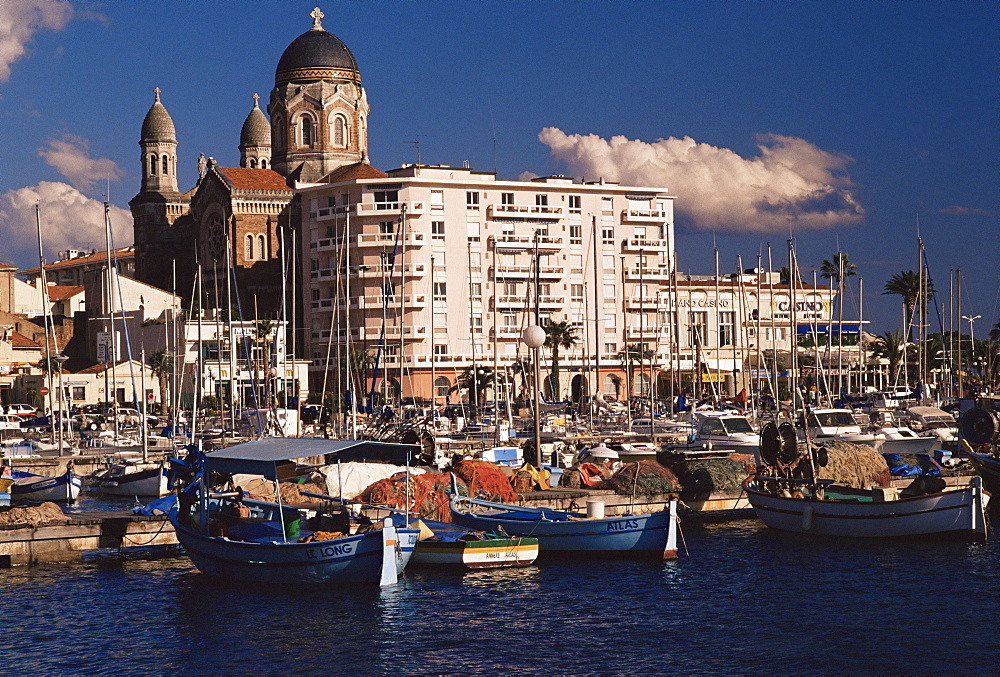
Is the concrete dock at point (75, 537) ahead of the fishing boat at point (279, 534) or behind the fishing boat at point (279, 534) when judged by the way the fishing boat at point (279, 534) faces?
behind

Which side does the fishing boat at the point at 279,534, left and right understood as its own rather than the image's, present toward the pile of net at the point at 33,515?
back

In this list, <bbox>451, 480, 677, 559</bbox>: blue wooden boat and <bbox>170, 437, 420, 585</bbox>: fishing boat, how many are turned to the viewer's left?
0

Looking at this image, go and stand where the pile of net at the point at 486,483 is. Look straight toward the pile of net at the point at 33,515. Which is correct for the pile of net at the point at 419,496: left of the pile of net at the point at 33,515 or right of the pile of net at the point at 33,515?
left

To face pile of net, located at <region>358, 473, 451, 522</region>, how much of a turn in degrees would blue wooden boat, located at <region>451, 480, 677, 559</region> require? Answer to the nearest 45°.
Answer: approximately 135° to its left

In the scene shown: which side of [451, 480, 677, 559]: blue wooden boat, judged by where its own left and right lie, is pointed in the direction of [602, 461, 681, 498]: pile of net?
left

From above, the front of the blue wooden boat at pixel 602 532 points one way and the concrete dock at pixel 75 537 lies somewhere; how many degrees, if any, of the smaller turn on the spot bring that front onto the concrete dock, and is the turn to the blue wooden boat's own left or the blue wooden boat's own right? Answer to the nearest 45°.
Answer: approximately 180°

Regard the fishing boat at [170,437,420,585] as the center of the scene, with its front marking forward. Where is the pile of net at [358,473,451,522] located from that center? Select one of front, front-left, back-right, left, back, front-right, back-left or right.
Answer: left

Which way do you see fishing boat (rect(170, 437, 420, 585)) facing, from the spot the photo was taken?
facing the viewer and to the right of the viewer

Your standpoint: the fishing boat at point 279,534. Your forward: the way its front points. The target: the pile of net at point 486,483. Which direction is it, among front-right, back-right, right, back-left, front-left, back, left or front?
left

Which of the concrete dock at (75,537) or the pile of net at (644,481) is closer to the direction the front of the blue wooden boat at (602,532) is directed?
the pile of net

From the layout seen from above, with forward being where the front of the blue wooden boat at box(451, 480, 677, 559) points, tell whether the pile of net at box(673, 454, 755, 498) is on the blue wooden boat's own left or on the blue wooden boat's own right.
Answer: on the blue wooden boat's own left

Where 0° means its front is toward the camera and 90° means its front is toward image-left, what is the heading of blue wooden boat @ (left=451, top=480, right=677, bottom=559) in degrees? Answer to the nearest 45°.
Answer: approximately 270°

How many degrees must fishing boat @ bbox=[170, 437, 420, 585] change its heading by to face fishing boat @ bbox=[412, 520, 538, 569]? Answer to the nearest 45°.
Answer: approximately 45° to its left

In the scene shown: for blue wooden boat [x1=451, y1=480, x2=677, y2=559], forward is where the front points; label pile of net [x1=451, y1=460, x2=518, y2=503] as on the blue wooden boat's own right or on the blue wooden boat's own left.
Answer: on the blue wooden boat's own left
